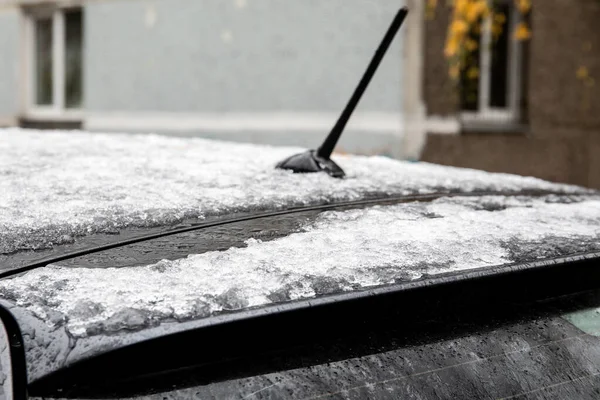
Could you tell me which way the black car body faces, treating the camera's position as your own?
facing away from the viewer and to the left of the viewer
